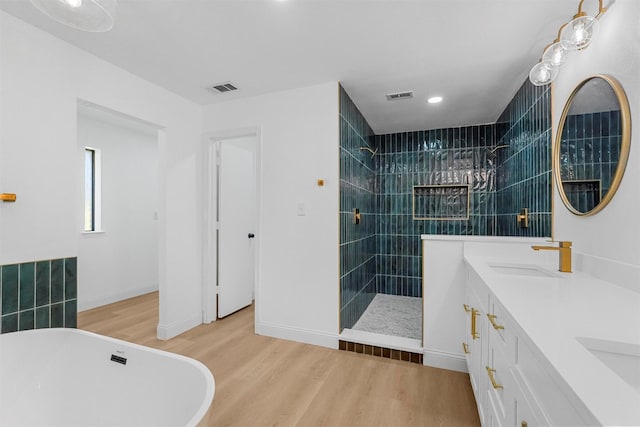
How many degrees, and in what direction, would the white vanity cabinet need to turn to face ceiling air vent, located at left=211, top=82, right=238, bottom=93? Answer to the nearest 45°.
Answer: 0° — it already faces it

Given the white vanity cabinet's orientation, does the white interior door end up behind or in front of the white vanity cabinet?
in front

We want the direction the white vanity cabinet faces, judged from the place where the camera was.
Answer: facing to the left of the viewer

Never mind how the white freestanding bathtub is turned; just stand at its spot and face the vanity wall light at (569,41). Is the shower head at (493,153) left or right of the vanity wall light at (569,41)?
left

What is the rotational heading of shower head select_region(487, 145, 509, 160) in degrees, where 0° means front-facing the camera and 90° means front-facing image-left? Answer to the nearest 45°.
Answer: approximately 90°

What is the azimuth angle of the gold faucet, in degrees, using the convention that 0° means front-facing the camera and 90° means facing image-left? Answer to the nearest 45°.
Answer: approximately 90°

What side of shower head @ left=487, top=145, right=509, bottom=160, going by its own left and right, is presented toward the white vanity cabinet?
left

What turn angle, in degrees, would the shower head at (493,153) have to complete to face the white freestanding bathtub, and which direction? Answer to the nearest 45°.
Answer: approximately 45° to its left
